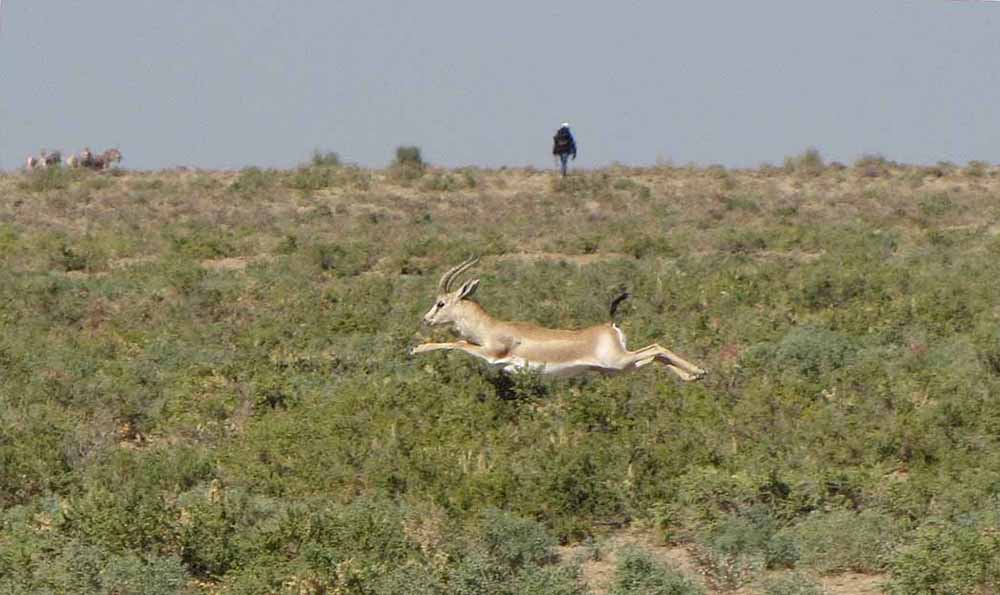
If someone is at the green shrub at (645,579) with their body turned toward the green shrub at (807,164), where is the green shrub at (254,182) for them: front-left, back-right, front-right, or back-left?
front-left

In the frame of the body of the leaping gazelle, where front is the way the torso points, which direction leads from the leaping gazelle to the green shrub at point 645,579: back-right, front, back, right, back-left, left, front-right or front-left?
left

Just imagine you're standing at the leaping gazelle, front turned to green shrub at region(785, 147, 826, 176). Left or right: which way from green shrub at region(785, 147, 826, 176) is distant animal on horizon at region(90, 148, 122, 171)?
left

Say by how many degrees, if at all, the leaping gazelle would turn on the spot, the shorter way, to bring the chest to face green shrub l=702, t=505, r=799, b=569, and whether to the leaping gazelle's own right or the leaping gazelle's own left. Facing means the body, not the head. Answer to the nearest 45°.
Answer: approximately 90° to the leaping gazelle's own left

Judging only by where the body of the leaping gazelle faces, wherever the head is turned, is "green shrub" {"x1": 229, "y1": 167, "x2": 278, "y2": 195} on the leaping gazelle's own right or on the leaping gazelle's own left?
on the leaping gazelle's own right

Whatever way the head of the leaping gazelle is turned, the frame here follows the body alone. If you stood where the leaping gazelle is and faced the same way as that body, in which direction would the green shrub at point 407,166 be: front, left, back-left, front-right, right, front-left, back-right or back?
right

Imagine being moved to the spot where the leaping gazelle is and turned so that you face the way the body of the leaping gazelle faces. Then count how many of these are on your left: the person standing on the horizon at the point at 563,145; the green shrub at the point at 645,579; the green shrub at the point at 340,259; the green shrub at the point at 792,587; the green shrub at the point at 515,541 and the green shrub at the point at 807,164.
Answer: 3

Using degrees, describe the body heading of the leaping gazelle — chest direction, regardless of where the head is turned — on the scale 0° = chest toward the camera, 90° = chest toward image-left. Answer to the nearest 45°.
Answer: approximately 90°

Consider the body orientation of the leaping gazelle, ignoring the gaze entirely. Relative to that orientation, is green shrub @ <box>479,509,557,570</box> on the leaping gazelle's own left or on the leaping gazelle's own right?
on the leaping gazelle's own left

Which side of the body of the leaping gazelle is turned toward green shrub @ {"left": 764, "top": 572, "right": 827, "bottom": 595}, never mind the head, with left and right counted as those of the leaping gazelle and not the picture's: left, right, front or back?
left

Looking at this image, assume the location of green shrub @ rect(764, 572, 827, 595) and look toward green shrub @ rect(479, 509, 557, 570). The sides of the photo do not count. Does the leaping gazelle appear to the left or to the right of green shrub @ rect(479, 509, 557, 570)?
right
